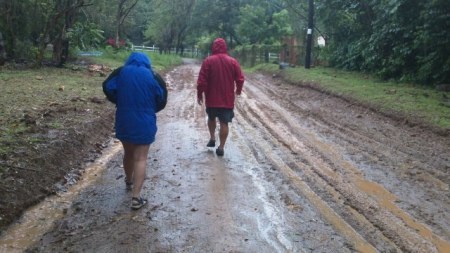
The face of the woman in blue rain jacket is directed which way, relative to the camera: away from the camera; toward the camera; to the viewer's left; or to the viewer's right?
away from the camera

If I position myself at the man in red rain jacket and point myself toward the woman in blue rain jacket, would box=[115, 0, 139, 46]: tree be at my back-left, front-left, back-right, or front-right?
back-right

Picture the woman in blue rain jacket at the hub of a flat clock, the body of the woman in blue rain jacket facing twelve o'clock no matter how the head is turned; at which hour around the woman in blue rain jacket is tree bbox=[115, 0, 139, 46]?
The tree is roughly at 12 o'clock from the woman in blue rain jacket.

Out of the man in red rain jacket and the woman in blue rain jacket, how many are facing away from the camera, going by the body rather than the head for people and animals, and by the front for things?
2

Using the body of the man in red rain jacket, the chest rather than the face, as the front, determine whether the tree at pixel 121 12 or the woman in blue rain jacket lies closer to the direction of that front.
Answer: the tree

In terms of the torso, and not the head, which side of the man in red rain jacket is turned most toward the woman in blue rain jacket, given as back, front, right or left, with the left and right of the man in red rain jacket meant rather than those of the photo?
back

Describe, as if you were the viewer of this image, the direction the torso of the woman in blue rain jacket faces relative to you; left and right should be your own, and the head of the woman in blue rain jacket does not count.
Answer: facing away from the viewer

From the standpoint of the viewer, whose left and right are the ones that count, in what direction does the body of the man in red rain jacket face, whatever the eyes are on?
facing away from the viewer

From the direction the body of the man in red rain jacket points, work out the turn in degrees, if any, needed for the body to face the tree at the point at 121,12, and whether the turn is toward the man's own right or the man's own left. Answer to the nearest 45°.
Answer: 0° — they already face it
